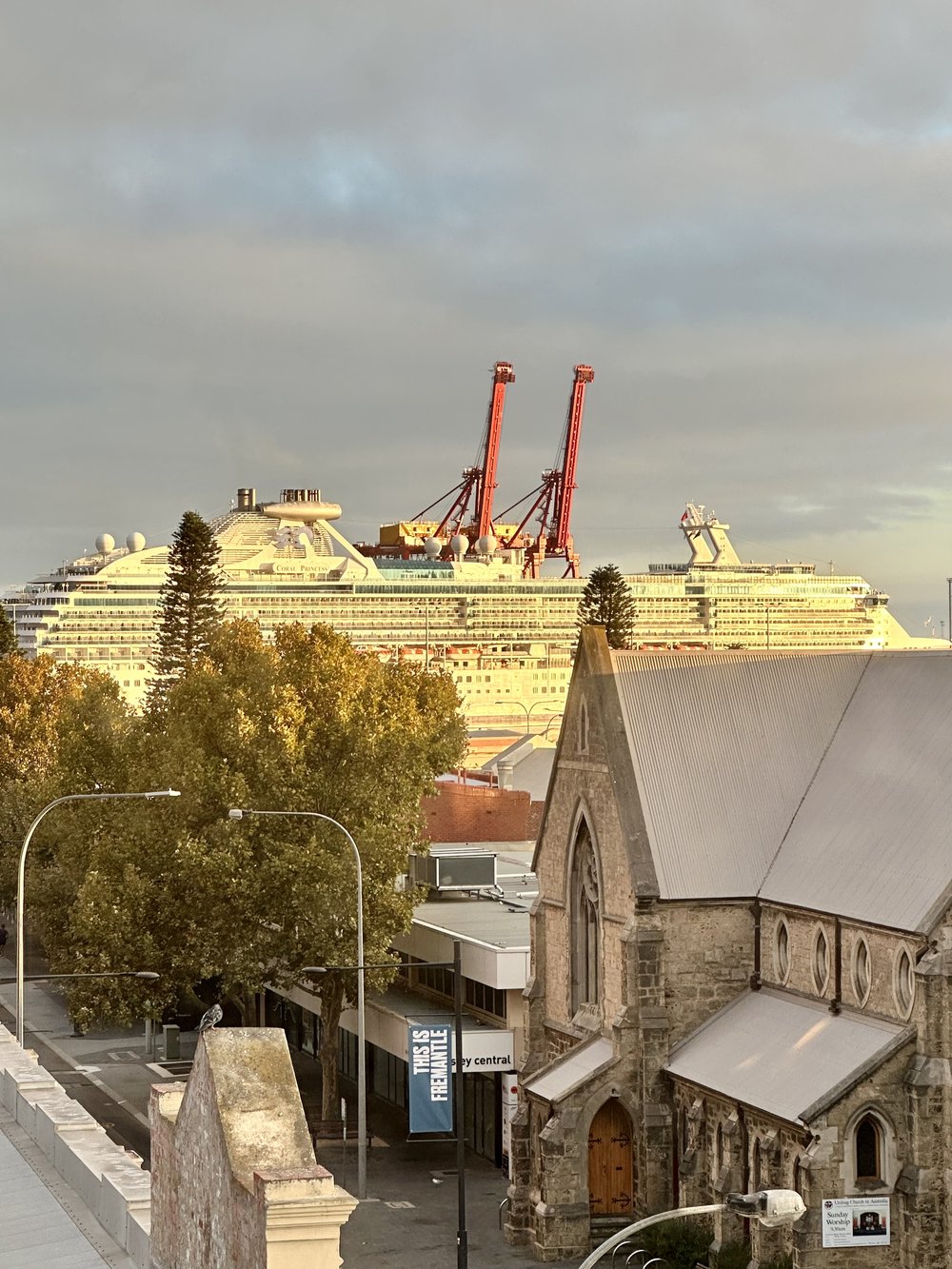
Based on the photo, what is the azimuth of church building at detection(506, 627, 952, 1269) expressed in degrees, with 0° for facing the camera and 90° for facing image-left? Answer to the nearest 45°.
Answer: approximately 45°

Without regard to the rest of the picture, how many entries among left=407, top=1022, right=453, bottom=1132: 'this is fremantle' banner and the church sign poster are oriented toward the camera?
2

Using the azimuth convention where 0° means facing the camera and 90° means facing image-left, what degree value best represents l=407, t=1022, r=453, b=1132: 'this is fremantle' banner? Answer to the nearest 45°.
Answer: approximately 0°

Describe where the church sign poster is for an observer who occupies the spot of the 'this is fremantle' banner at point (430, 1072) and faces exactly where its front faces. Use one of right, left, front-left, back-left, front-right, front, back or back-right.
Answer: front-left

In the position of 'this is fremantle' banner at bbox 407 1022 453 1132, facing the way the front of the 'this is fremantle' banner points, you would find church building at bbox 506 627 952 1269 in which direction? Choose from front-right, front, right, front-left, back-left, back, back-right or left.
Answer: front-left
